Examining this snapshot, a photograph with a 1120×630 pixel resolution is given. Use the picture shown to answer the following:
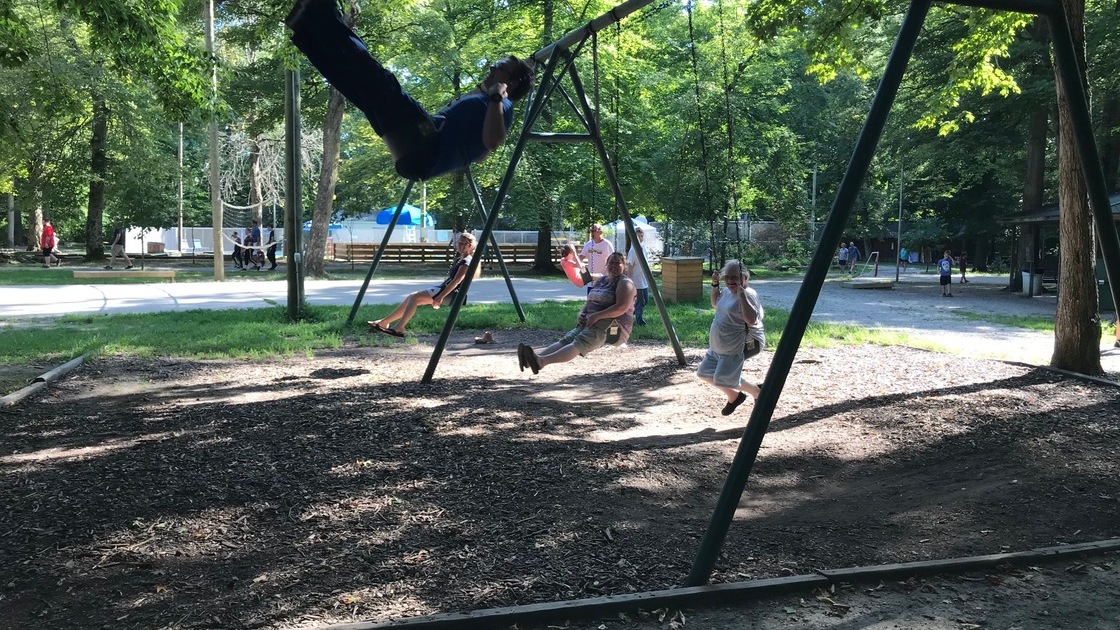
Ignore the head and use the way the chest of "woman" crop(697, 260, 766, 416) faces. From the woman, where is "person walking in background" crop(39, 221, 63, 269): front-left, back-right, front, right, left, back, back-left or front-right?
right

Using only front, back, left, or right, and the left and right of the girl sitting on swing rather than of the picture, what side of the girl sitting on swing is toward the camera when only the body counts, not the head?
left

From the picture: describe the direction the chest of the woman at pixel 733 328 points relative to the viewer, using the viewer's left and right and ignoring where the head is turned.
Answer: facing the viewer and to the left of the viewer

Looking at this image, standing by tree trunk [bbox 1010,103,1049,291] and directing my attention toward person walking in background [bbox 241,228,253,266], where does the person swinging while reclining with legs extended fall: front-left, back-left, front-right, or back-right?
front-left

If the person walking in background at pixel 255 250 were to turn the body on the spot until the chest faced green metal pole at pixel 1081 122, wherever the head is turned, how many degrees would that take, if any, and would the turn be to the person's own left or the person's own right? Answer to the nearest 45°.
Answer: approximately 90° to the person's own left

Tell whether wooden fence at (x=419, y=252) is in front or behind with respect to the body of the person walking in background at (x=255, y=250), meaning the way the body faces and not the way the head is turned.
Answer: behind

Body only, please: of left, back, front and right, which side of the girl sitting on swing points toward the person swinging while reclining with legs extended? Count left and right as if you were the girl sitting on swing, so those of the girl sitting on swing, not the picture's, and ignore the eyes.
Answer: left

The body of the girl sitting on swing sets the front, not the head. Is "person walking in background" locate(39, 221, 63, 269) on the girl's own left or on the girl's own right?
on the girl's own right

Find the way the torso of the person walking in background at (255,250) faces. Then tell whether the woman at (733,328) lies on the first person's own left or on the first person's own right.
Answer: on the first person's own left

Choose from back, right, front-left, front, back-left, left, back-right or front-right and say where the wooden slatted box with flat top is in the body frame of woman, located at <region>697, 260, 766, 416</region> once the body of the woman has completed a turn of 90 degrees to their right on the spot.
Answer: front-right
